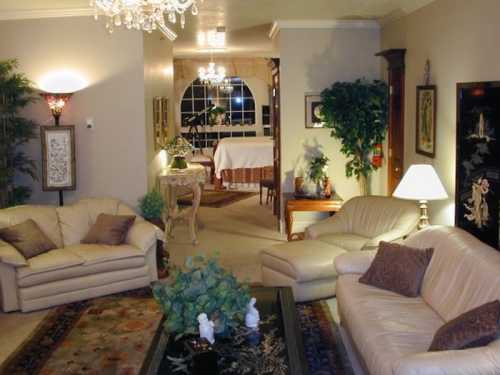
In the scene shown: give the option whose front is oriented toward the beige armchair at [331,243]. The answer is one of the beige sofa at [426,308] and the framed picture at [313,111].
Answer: the framed picture

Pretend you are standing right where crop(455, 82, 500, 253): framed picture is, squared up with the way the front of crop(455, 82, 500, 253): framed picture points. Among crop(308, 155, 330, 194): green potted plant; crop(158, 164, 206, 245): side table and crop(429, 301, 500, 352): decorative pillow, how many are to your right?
2

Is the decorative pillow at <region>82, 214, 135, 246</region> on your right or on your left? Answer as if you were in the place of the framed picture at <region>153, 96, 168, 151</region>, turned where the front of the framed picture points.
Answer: on your right

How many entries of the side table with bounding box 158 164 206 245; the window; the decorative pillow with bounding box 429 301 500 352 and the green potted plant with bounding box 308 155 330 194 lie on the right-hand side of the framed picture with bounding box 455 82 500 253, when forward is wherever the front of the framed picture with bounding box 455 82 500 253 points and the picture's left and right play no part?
3

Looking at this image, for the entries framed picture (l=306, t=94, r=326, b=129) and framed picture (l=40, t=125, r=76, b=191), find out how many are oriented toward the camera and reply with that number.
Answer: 2

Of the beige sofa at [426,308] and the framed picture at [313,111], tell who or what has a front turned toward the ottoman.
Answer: the framed picture

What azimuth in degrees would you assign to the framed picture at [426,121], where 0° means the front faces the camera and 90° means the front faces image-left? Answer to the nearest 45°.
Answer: approximately 45°

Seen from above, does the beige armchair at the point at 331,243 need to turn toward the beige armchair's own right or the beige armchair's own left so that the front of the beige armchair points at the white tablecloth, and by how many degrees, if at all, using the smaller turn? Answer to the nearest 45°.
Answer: approximately 135° to the beige armchair's own right
